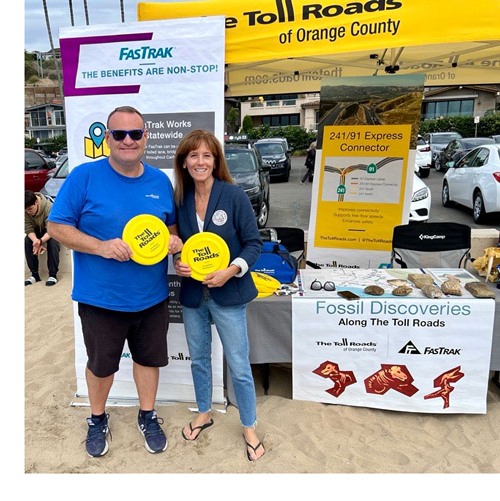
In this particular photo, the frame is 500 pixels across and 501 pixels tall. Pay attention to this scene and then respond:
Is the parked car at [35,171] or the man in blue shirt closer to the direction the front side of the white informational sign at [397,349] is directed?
the man in blue shirt

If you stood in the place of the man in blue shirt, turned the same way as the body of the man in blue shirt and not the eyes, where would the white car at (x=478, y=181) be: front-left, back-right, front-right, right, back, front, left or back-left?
back-left

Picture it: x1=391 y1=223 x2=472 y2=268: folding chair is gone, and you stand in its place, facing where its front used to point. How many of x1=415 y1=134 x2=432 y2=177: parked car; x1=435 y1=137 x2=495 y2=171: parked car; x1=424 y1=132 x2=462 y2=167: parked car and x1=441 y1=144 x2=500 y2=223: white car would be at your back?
4

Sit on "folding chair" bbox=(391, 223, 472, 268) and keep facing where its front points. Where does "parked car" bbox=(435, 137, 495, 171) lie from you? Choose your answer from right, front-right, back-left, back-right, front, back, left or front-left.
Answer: back

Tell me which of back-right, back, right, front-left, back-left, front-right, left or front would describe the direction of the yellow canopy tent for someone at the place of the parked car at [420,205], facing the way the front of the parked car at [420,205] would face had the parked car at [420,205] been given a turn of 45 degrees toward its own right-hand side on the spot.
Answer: front

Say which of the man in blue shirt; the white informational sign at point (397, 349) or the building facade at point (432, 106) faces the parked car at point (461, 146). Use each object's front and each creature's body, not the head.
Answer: the building facade

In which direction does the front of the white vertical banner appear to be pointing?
toward the camera

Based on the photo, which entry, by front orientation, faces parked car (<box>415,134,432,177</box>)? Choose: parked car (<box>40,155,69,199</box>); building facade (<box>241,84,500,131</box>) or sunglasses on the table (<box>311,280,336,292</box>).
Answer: the building facade

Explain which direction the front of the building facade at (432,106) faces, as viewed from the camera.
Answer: facing the viewer

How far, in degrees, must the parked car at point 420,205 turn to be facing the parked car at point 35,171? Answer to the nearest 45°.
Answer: approximately 135° to its right

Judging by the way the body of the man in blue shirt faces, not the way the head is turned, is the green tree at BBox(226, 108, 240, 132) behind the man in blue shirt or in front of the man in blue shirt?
behind

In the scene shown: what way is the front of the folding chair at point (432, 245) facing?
toward the camera
